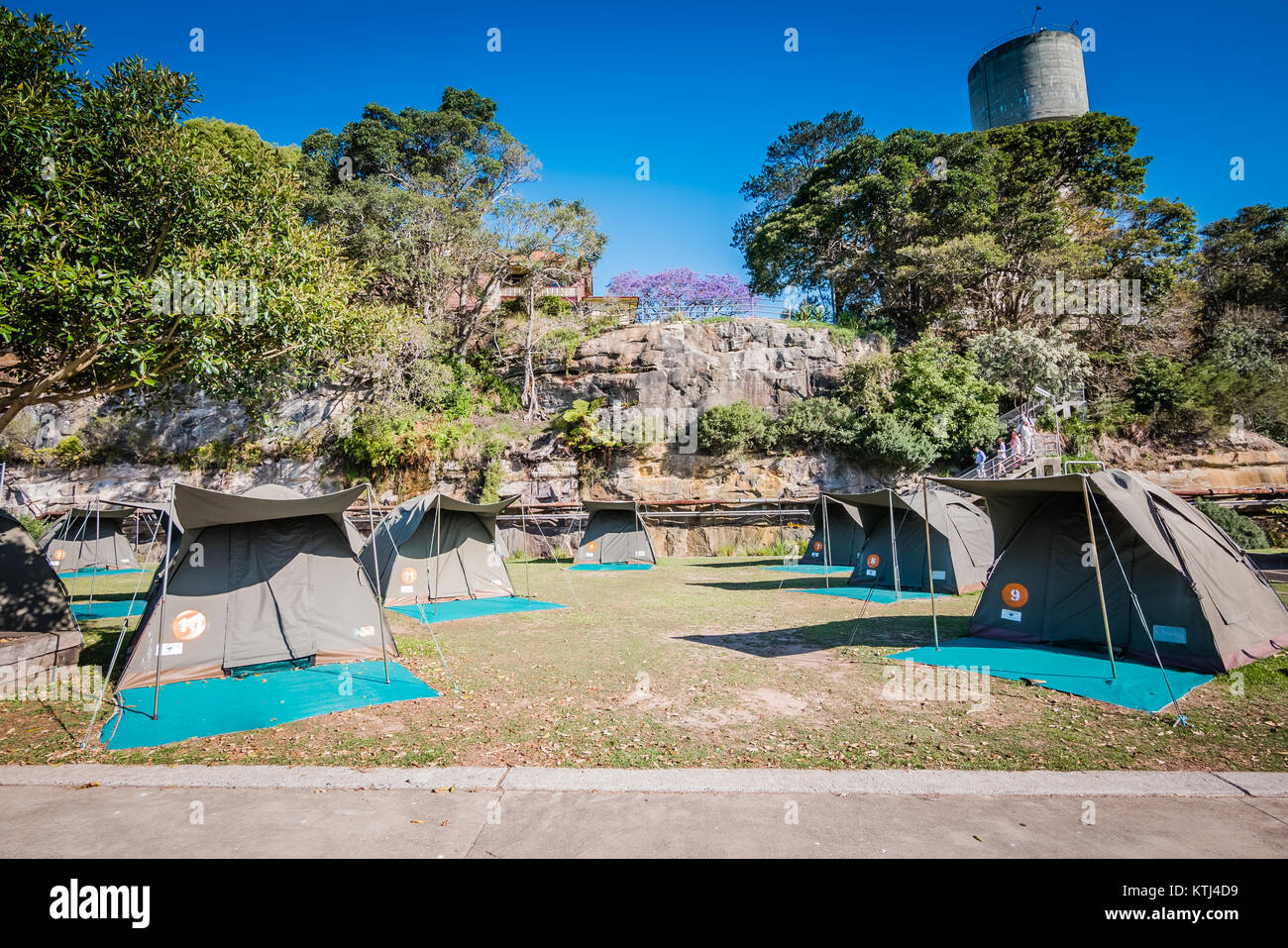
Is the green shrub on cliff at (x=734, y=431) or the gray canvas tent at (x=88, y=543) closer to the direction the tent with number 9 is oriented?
the gray canvas tent

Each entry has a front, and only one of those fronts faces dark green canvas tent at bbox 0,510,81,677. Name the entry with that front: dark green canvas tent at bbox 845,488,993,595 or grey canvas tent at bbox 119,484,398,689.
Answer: dark green canvas tent at bbox 845,488,993,595

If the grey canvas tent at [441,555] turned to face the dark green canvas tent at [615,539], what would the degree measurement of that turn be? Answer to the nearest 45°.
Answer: approximately 90° to its left
